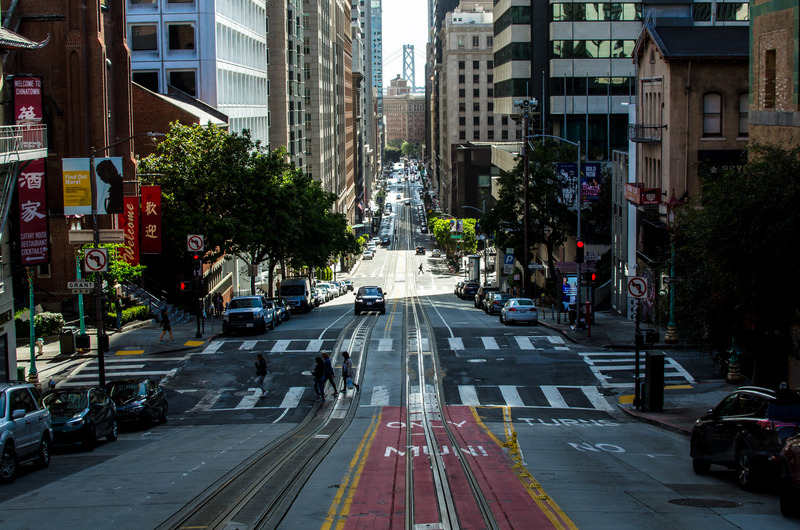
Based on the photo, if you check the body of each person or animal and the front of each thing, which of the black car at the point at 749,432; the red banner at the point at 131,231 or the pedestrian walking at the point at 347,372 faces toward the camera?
the red banner

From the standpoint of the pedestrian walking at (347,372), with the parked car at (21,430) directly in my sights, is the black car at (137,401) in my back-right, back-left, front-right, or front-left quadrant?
front-right

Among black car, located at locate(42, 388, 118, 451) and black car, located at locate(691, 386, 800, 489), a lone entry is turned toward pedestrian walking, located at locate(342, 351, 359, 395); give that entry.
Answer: black car, located at locate(691, 386, 800, 489)

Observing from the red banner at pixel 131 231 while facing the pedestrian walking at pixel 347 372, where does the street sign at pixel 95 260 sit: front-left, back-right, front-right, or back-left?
front-right

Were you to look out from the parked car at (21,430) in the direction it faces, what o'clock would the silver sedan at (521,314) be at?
The silver sedan is roughly at 6 o'clock from the parked car.

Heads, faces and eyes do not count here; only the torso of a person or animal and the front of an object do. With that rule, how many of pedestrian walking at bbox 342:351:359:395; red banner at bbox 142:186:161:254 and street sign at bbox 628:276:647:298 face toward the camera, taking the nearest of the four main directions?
2

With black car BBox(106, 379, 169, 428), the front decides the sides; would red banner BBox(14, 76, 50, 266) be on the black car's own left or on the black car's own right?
on the black car's own right

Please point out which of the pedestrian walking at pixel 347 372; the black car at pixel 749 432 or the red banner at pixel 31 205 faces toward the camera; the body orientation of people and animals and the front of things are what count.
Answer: the red banner

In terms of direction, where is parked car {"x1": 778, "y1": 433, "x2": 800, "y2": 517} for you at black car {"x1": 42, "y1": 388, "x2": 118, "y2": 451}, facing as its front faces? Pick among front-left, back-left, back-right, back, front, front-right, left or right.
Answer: left

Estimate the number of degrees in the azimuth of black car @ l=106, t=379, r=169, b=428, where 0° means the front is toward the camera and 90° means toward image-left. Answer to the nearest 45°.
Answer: approximately 45°

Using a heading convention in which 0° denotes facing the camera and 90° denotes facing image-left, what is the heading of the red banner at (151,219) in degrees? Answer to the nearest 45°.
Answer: approximately 0°

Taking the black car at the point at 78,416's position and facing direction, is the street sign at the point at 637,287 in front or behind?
behind

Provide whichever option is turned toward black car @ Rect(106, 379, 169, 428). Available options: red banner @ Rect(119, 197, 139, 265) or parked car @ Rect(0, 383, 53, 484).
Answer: the red banner

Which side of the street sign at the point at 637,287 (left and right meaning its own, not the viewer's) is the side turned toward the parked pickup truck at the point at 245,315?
right
